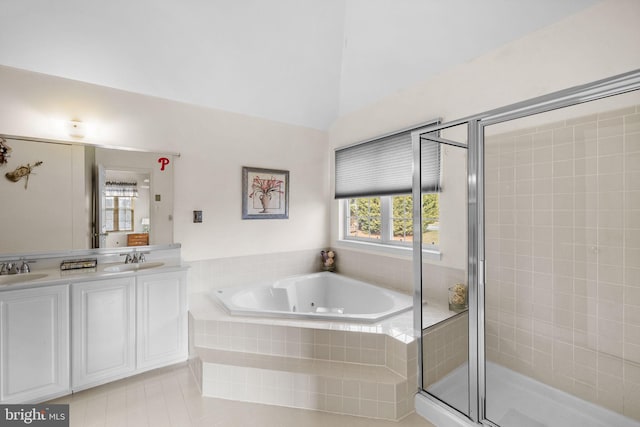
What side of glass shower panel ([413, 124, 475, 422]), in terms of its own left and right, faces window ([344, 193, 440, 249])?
right

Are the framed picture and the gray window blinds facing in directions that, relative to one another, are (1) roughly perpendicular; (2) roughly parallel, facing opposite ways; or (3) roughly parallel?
roughly perpendicular

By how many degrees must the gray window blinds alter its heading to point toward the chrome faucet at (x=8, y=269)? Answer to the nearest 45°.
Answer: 0° — it already faces it

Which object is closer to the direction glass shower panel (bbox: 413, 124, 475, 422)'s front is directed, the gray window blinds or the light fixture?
the light fixture

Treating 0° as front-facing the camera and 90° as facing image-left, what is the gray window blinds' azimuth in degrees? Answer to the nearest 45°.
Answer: approximately 45°

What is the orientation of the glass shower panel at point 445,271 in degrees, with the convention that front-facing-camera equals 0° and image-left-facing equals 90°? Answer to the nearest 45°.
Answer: approximately 45°

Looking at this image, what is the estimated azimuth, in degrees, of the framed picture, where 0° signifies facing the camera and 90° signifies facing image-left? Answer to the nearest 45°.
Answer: approximately 315°
